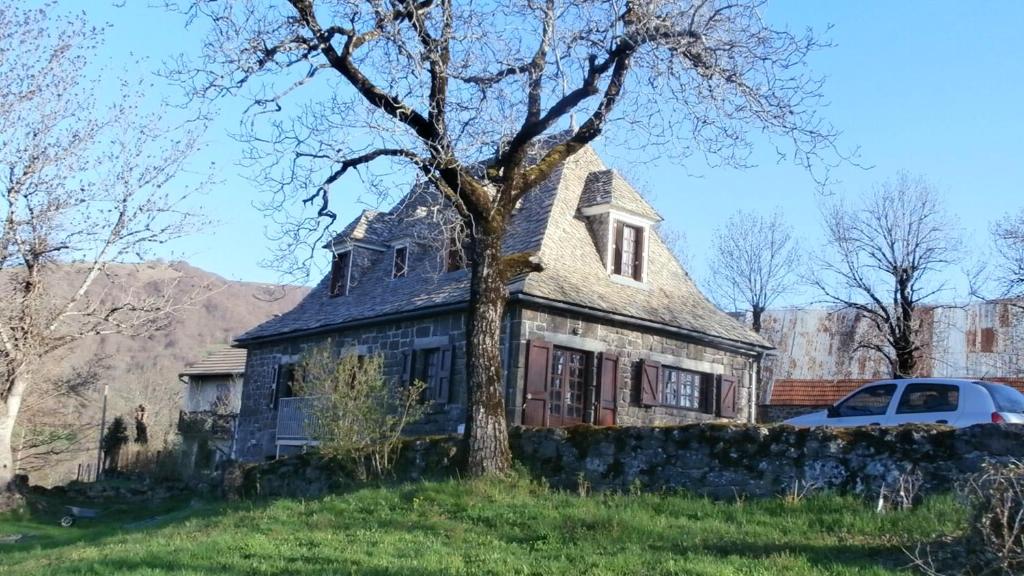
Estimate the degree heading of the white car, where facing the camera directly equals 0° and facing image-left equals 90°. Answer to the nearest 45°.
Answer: approximately 135°

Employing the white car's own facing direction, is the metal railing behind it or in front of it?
in front

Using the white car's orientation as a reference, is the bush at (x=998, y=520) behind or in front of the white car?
behind

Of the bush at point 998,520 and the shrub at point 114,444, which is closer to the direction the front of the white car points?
the shrub

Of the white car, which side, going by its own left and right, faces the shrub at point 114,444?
front

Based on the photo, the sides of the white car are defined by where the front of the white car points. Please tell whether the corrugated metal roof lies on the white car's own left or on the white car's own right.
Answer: on the white car's own right

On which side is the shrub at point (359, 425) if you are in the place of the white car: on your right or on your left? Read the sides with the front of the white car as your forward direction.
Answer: on your left

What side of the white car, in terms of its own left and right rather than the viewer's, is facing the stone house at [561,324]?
front

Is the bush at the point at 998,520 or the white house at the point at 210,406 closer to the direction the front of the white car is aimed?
the white house

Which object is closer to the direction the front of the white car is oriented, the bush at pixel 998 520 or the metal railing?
the metal railing

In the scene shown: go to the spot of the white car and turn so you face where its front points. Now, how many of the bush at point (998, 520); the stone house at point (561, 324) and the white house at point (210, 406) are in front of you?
2
